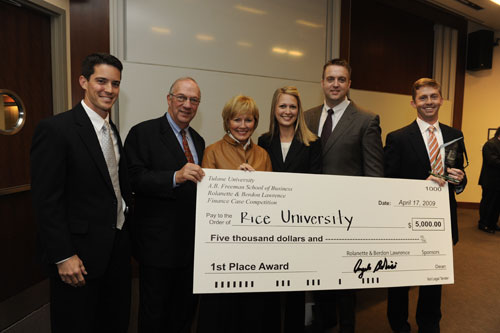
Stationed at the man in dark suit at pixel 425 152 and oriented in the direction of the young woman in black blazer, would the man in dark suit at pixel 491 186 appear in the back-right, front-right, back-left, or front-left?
back-right

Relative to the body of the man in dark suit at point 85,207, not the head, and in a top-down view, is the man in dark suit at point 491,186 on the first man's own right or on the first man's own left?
on the first man's own left

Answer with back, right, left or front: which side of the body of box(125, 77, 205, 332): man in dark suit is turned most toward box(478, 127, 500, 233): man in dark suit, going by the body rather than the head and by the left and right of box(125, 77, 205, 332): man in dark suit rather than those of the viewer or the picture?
left

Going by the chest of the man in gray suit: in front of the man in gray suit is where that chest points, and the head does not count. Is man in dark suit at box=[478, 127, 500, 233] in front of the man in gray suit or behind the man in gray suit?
behind
